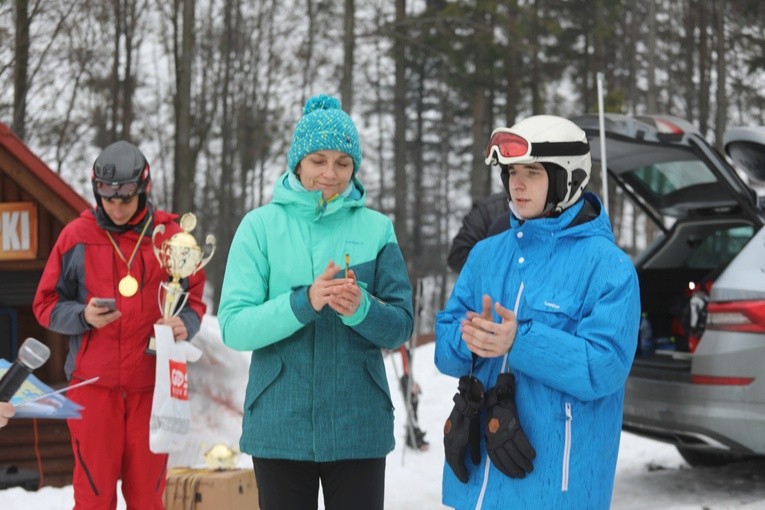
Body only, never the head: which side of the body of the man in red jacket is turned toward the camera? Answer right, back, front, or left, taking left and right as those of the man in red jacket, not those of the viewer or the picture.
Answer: front

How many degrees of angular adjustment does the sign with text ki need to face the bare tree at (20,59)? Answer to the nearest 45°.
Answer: approximately 180°

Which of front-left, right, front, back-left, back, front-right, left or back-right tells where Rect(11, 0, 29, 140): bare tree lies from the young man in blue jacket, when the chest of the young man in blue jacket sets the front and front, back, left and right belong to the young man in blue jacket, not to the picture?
right

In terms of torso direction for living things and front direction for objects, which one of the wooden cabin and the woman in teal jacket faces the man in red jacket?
the wooden cabin

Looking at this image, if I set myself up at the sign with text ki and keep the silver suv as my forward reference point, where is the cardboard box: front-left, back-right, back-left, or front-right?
front-right

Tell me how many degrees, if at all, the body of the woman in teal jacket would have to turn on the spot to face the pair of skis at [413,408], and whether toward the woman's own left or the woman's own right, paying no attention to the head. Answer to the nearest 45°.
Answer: approximately 180°

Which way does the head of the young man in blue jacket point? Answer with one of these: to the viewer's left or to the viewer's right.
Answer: to the viewer's left

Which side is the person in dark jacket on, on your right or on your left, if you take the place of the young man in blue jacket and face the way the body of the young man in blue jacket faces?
on your right

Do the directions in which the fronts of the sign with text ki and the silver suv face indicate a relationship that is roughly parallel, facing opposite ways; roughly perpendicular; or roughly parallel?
roughly perpendicular

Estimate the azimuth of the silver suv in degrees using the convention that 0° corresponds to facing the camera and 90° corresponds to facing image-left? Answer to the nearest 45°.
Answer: approximately 225°

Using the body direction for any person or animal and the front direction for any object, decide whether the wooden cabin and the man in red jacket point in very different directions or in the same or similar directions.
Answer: same or similar directions

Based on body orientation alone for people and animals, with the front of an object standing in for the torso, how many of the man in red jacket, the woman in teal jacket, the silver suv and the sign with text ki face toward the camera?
3

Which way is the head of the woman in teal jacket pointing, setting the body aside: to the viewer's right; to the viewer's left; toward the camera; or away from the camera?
toward the camera

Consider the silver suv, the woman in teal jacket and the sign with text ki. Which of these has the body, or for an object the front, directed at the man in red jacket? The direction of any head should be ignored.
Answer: the sign with text ki

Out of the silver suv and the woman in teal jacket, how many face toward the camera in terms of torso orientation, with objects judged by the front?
1

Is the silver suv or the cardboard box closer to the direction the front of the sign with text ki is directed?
the cardboard box

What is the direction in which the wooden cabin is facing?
toward the camera
